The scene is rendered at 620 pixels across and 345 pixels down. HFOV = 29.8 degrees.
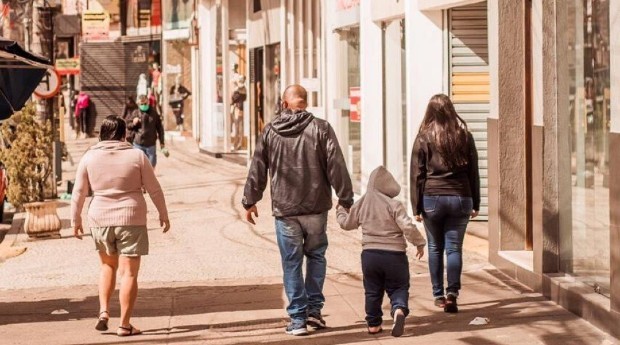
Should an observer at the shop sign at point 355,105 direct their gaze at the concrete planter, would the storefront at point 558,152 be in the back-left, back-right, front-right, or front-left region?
front-left

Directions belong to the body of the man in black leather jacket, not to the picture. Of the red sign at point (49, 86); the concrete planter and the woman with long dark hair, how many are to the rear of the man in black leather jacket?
0

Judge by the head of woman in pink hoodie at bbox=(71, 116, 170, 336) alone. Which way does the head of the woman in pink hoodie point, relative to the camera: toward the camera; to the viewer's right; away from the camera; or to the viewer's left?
away from the camera

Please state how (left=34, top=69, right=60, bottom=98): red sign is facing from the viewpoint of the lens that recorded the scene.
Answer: facing the viewer

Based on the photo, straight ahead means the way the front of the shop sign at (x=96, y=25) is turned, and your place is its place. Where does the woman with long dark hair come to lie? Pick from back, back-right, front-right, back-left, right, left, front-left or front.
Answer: front

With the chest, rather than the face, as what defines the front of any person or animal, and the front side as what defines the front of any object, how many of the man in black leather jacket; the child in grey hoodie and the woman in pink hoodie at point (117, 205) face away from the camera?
3

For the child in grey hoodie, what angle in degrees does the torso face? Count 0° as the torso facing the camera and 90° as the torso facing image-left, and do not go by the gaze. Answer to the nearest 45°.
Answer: approximately 180°

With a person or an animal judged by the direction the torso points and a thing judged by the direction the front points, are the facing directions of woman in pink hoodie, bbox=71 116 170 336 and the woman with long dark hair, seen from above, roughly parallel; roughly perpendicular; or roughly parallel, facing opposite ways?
roughly parallel

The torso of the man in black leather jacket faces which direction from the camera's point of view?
away from the camera

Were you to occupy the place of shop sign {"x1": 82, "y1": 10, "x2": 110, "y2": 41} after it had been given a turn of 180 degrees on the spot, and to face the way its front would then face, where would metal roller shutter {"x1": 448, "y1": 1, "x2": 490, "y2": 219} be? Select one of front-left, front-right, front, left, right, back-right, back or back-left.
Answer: back

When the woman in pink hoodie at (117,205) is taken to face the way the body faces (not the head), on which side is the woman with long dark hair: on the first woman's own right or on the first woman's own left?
on the first woman's own right

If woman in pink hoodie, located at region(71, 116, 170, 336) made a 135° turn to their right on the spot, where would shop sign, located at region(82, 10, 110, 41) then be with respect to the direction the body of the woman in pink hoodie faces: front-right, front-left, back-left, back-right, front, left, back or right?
back-left

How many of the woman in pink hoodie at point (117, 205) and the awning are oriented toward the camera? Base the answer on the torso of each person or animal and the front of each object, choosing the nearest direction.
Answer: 0

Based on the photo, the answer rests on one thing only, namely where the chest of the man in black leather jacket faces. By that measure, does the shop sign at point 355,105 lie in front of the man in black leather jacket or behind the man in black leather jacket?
in front

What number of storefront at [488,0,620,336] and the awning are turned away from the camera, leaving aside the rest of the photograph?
0

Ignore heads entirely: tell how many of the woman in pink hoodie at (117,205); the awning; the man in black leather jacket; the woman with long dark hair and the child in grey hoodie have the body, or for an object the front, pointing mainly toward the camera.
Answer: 0

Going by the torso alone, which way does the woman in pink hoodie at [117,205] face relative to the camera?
away from the camera
